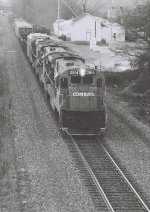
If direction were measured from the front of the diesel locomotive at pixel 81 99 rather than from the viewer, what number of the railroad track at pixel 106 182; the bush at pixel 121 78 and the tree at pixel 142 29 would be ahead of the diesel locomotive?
1

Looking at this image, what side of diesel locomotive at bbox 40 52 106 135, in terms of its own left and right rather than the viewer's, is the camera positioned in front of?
front

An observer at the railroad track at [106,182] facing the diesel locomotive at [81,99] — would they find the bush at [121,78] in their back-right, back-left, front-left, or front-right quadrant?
front-right

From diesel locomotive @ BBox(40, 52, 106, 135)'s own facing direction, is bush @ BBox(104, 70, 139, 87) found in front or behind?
behind

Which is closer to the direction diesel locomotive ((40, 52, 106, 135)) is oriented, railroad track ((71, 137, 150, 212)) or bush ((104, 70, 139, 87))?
the railroad track

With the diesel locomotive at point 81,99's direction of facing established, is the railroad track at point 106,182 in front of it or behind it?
in front

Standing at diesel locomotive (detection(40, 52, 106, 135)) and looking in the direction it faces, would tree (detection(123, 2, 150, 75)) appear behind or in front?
behind
